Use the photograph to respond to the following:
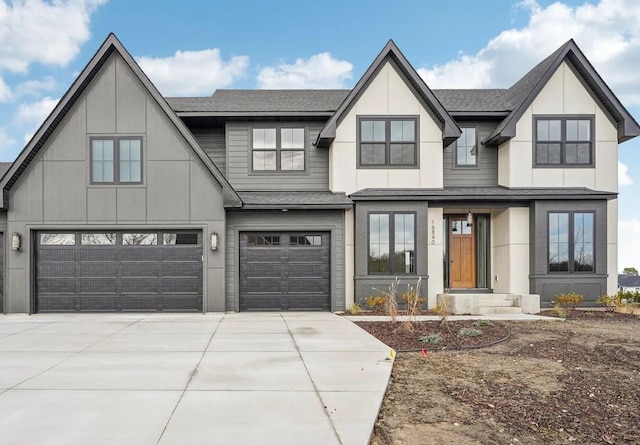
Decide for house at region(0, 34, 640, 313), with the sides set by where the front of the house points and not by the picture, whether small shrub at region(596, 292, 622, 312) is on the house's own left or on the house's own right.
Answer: on the house's own left

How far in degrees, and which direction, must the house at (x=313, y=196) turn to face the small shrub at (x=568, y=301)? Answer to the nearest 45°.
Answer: approximately 90° to its left

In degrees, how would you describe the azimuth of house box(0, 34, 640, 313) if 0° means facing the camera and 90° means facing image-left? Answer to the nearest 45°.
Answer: approximately 0°
